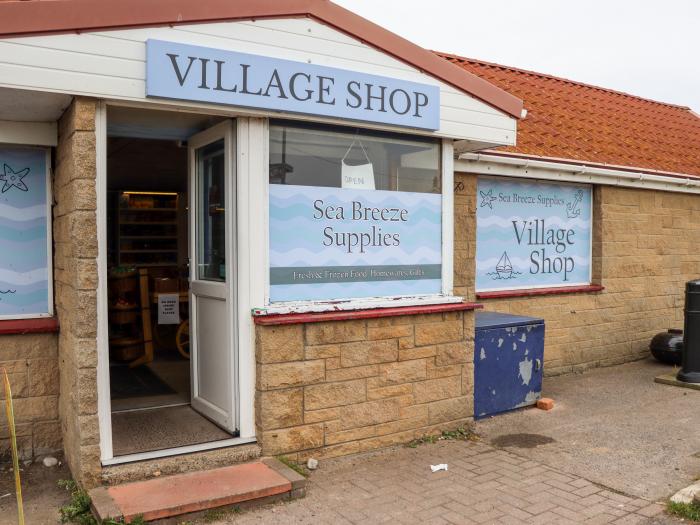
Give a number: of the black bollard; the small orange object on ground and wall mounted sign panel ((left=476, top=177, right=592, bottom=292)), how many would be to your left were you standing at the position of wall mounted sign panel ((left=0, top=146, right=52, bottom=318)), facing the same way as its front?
3

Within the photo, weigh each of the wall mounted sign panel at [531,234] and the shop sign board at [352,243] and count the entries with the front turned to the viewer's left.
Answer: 0

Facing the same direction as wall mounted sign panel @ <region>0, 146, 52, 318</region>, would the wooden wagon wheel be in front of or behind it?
behind

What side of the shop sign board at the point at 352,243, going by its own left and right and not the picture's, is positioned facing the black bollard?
left

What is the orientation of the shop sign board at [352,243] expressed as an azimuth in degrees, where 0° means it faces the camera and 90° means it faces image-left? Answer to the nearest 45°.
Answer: approximately 315°

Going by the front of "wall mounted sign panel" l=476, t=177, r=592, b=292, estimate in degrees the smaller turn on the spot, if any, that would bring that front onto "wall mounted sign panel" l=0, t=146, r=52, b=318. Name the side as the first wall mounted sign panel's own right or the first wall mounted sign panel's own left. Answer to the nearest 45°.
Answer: approximately 90° to the first wall mounted sign panel's own right

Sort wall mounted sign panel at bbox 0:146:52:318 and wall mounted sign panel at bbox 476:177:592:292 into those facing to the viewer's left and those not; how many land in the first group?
0

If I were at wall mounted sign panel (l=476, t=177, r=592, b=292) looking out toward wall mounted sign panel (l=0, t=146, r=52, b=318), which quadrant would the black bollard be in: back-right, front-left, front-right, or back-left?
back-left

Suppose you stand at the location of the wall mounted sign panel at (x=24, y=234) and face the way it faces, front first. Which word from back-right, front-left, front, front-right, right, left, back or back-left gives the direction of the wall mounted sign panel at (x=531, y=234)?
left

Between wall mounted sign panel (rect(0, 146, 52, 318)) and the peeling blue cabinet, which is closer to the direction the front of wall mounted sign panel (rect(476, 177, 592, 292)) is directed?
the peeling blue cabinet

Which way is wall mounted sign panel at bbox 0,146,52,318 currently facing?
toward the camera

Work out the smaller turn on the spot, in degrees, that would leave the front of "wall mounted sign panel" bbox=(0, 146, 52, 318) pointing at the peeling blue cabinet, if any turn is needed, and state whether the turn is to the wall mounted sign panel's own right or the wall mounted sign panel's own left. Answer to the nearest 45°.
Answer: approximately 90° to the wall mounted sign panel's own left

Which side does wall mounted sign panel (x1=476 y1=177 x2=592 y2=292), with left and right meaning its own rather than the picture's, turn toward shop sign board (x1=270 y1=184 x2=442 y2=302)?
right

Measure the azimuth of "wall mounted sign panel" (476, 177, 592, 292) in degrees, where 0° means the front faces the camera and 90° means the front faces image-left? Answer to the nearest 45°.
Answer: approximately 315°

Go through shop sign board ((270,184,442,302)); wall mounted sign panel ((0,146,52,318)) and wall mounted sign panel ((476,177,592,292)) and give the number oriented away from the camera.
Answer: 0

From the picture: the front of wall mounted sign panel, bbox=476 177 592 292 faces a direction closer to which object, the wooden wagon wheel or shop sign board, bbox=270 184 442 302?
the shop sign board
